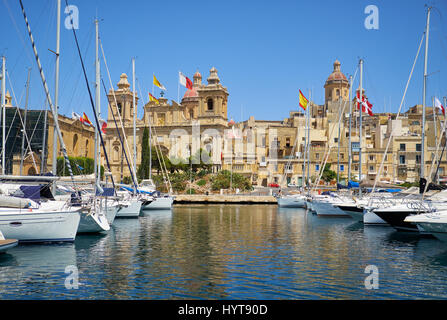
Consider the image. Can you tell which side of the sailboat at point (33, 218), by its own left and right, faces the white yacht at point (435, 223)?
front

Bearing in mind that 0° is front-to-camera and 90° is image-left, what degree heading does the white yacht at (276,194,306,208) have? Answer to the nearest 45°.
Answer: approximately 90°

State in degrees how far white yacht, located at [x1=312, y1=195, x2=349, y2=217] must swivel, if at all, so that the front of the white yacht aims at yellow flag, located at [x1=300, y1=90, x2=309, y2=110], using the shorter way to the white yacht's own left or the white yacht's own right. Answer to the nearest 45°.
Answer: approximately 90° to the white yacht's own right

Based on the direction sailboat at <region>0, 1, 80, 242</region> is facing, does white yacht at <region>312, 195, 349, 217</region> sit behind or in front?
in front

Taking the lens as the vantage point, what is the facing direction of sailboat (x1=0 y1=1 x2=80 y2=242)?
facing to the right of the viewer

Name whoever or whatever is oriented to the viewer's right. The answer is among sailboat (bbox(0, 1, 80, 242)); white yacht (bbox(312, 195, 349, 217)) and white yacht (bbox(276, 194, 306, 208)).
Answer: the sailboat

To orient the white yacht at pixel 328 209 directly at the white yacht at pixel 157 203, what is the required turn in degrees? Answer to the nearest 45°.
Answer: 0° — it already faces it

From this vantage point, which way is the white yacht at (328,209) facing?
to the viewer's left

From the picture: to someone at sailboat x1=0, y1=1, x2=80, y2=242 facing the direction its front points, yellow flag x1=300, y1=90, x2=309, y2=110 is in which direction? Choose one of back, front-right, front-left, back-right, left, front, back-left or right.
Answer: front-left

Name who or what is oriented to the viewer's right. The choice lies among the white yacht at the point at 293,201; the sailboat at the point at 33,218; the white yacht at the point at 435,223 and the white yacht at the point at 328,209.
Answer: the sailboat

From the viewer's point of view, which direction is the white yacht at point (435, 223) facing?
to the viewer's left

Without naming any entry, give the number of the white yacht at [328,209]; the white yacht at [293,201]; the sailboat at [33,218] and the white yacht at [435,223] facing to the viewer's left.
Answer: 3
